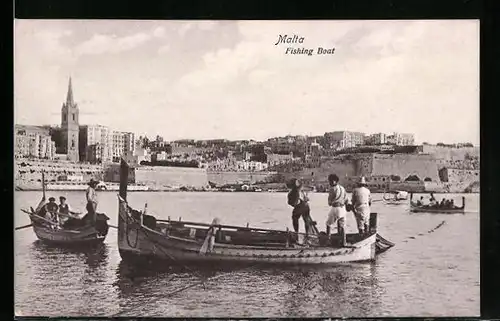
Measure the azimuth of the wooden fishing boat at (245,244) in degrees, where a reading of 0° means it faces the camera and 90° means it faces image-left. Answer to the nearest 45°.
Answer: approximately 90°

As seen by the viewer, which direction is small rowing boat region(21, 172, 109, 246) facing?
to the viewer's left

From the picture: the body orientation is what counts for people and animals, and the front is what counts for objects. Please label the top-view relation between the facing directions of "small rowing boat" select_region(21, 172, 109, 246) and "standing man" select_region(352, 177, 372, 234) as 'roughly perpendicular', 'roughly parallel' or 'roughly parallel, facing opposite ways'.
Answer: roughly perpendicular

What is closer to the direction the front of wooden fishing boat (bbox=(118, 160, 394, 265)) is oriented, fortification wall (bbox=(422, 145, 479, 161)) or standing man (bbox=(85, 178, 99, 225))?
the standing man

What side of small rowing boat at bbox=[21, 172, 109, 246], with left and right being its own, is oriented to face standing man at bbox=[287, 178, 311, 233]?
back
